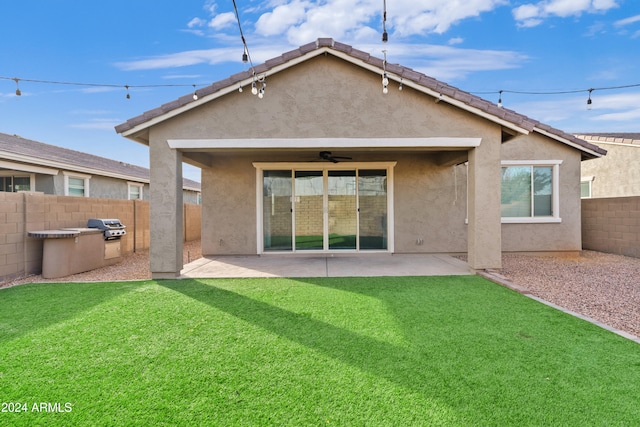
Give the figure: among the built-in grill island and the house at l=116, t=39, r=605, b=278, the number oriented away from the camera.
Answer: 1

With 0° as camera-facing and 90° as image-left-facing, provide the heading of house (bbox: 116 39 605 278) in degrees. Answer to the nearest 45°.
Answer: approximately 180°

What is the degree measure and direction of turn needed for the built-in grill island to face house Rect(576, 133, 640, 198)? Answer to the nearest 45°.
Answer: approximately 45° to its left

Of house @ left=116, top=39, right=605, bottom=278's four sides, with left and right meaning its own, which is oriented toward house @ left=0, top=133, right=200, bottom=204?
left

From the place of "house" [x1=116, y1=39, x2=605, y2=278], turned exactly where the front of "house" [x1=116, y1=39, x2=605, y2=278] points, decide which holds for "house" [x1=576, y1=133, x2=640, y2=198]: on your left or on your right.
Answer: on your right

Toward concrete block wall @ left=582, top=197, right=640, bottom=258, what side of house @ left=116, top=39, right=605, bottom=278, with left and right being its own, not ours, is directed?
right
